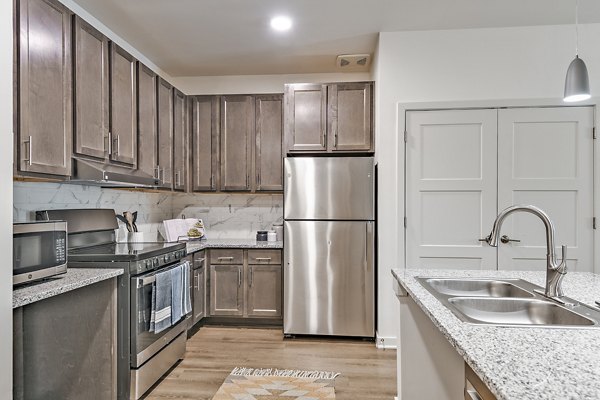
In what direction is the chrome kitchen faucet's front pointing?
to the viewer's left

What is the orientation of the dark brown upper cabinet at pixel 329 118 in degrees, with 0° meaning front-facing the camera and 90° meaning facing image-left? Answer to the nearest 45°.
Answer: approximately 0°

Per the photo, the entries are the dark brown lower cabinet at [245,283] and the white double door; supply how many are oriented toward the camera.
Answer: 2

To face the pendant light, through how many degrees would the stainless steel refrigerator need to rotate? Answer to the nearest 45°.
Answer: approximately 45° to its left

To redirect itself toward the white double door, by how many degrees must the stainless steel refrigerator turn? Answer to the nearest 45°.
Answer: approximately 90° to its left

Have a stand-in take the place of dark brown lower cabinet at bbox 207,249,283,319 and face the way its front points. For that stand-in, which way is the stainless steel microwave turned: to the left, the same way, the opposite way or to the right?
to the left

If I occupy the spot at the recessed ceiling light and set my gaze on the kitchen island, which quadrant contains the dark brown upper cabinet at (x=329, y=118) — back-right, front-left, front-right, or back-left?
back-left

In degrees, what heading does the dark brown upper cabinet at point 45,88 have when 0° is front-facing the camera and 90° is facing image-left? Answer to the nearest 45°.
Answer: approximately 315°

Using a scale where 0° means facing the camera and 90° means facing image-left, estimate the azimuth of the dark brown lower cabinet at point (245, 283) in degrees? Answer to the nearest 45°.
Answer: approximately 0°

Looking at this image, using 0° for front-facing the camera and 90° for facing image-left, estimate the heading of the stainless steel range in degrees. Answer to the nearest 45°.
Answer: approximately 315°

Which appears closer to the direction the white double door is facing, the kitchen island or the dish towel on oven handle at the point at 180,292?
the kitchen island
